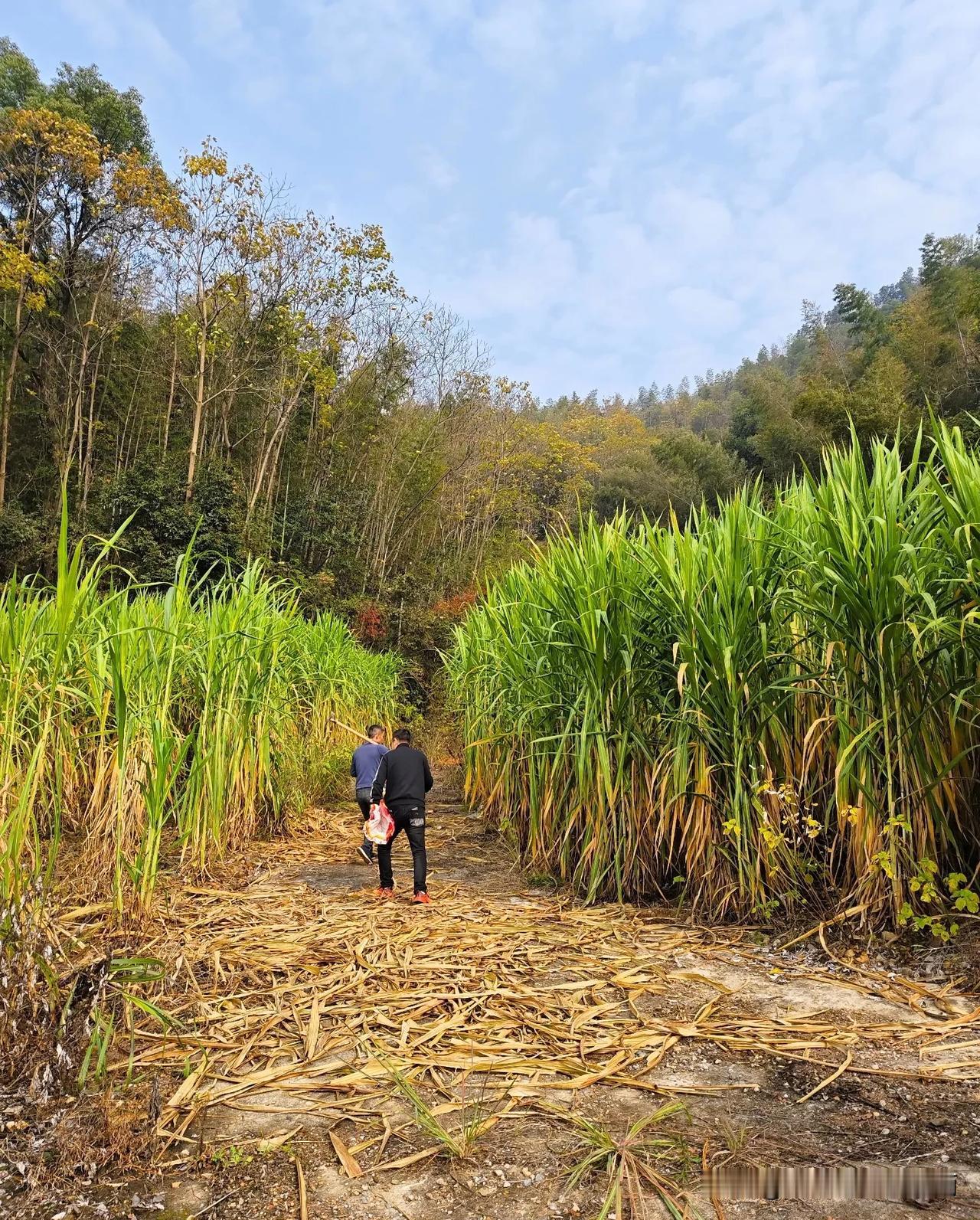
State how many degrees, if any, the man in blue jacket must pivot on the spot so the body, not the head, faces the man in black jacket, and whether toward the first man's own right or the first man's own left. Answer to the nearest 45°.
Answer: approximately 135° to the first man's own right

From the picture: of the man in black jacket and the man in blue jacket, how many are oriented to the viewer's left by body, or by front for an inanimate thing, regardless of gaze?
0

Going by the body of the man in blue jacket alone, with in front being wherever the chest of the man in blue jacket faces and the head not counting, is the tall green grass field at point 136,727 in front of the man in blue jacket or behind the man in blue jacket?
behind

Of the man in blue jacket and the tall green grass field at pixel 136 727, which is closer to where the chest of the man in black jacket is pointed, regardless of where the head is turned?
the man in blue jacket

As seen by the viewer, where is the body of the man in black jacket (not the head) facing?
away from the camera

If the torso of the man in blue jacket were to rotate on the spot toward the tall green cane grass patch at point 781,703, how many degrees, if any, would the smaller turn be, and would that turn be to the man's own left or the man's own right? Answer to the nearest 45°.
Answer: approximately 90° to the man's own right

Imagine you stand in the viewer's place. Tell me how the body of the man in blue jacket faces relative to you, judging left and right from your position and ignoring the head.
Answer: facing away from the viewer and to the right of the viewer
